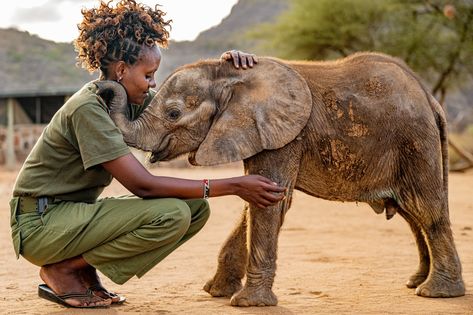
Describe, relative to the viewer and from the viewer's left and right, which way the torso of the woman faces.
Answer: facing to the right of the viewer

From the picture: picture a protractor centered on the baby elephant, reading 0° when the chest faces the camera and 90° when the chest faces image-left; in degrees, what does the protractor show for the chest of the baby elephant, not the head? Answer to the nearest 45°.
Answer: approximately 90°

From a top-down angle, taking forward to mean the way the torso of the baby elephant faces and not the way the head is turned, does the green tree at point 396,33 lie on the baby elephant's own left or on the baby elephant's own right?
on the baby elephant's own right

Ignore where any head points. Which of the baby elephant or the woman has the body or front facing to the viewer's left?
the baby elephant

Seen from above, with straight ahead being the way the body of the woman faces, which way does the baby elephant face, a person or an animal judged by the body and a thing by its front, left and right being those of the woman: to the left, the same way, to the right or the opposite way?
the opposite way

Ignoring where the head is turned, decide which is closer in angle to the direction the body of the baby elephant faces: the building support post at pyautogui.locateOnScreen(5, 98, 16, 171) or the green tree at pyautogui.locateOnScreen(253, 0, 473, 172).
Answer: the building support post

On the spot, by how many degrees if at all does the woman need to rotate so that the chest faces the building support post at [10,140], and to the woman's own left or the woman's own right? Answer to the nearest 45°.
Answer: approximately 90° to the woman's own left

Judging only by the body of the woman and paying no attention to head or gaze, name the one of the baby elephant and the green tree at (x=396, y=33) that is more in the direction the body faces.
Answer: the baby elephant

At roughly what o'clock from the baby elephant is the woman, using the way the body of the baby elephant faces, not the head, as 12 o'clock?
The woman is roughly at 11 o'clock from the baby elephant.

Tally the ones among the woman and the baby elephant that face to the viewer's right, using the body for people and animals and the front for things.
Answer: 1

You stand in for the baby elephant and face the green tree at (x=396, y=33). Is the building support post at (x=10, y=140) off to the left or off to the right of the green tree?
left

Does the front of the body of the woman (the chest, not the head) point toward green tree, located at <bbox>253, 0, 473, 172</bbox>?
no

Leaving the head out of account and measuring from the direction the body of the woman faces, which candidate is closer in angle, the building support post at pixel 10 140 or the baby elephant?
the baby elephant
